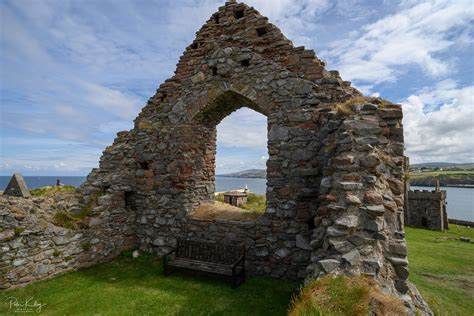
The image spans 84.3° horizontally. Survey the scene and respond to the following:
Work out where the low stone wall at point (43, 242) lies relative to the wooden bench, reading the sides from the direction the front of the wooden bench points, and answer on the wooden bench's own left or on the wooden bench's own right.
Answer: on the wooden bench's own right

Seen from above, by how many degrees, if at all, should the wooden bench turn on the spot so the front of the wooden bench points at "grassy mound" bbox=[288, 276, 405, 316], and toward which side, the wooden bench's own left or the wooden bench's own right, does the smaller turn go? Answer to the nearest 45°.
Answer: approximately 45° to the wooden bench's own left

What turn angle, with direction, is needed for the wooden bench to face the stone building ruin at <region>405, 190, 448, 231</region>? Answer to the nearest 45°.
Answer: approximately 180°

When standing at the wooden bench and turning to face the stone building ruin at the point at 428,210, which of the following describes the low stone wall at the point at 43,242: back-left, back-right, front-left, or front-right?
back-left

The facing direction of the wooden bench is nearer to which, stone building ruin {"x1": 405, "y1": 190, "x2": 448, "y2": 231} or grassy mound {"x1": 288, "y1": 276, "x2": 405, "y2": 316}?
the grassy mound
